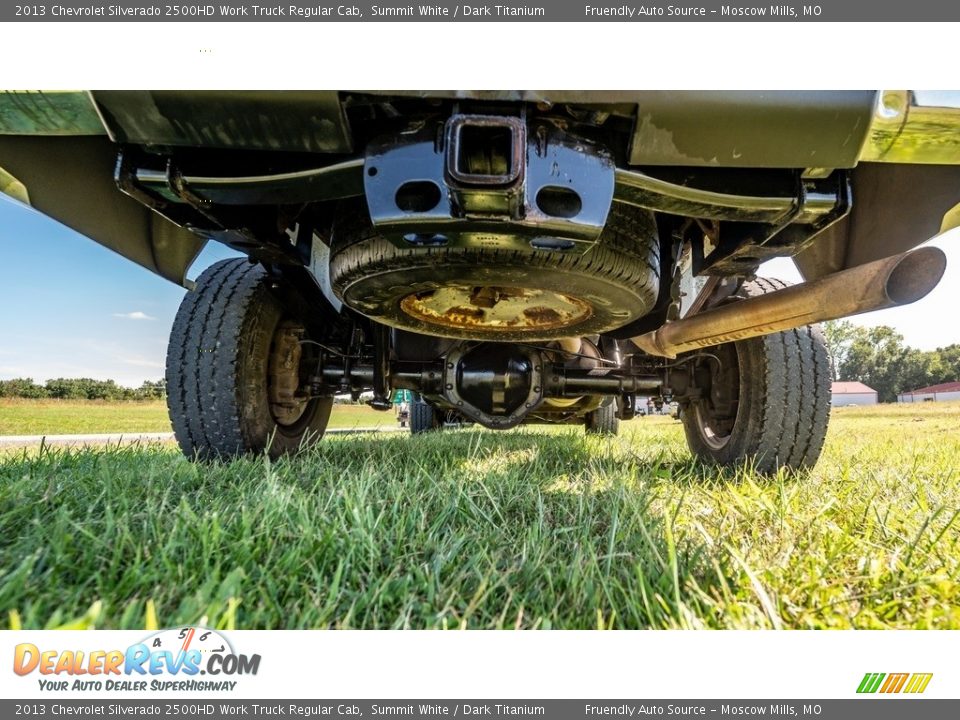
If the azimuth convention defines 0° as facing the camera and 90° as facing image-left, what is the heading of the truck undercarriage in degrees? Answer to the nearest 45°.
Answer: approximately 180°
